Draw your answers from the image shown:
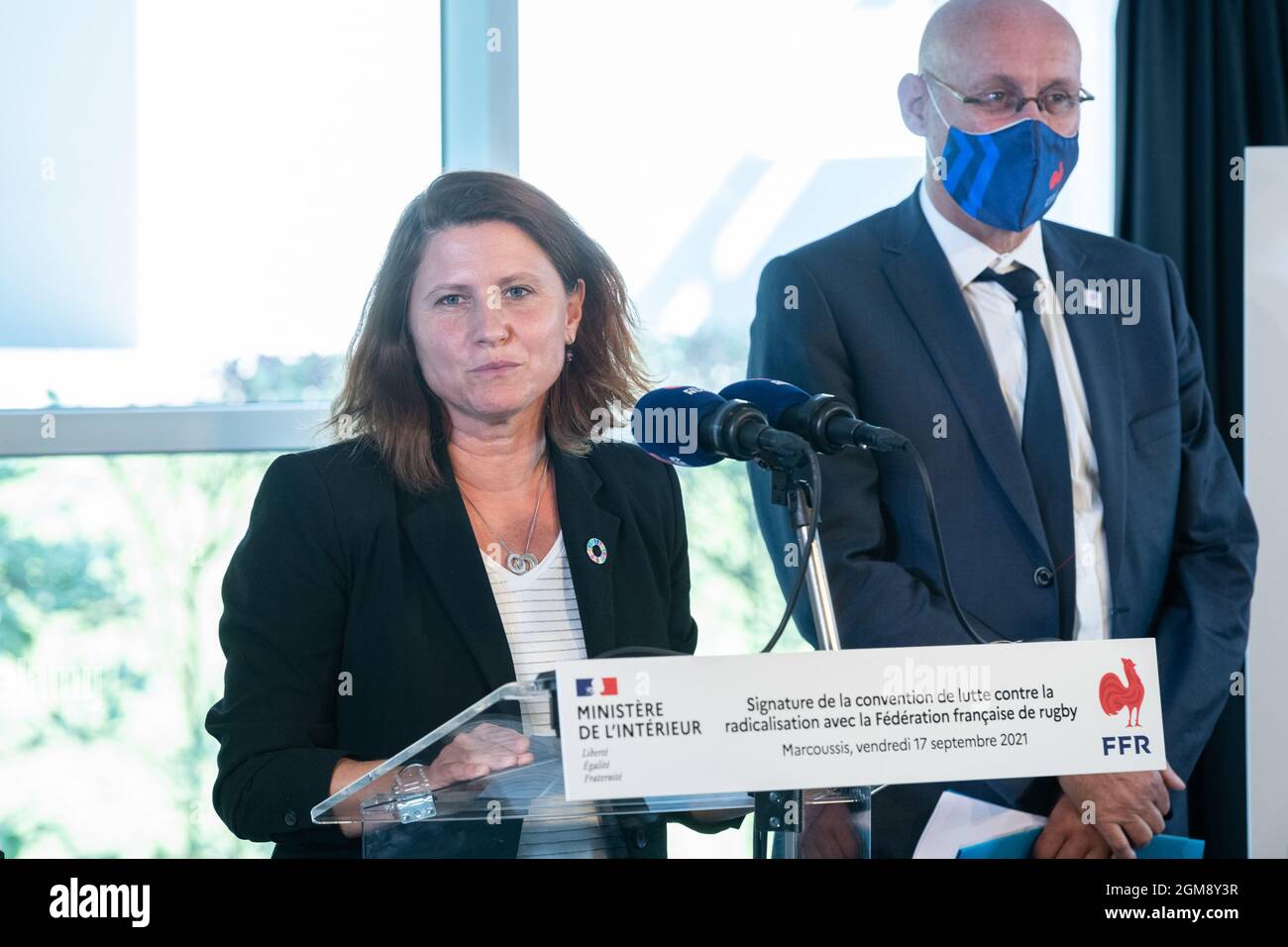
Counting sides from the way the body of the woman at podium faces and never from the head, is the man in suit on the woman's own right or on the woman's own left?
on the woman's own left

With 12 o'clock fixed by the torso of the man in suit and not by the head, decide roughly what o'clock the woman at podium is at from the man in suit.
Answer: The woman at podium is roughly at 3 o'clock from the man in suit.

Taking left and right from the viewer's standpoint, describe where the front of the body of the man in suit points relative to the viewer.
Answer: facing the viewer and to the right of the viewer

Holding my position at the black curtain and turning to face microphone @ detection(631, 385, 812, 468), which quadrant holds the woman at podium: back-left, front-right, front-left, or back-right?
front-right

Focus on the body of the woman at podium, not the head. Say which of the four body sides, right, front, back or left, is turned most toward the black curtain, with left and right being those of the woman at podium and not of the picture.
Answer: left

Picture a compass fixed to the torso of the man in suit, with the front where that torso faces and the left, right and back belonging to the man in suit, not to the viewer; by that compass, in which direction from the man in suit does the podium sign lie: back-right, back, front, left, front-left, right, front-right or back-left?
front-right

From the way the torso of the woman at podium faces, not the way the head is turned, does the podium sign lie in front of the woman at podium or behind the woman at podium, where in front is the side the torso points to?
in front

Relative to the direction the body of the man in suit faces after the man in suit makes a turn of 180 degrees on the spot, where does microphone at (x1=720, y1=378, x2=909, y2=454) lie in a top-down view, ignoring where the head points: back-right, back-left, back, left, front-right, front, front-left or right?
back-left

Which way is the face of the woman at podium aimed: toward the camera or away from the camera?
toward the camera

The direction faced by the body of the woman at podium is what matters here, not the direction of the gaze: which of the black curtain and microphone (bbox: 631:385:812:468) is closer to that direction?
the microphone

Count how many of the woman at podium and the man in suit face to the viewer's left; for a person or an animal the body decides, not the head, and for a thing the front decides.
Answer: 0

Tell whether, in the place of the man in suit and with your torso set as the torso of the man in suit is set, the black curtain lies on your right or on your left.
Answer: on your left
